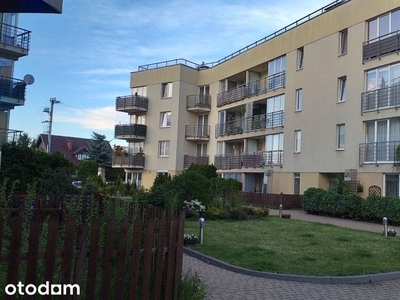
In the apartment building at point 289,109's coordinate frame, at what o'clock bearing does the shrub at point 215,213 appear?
The shrub is roughly at 11 o'clock from the apartment building.

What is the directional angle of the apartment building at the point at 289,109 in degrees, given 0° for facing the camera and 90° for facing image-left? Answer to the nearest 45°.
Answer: approximately 45°

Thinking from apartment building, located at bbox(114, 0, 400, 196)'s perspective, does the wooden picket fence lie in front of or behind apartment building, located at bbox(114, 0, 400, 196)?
in front

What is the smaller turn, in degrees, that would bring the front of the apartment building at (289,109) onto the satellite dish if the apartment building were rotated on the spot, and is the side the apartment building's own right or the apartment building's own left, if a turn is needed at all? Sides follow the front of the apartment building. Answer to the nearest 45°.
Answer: approximately 45° to the apartment building's own right

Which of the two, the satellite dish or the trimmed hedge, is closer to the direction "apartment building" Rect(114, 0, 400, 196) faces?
the satellite dish

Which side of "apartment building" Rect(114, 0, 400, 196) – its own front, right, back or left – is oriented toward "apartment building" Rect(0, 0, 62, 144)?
front

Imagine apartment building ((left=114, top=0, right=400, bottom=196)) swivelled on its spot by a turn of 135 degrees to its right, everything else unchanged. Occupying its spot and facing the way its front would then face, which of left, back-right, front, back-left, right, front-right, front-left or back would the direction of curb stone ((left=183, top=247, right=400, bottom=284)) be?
back
